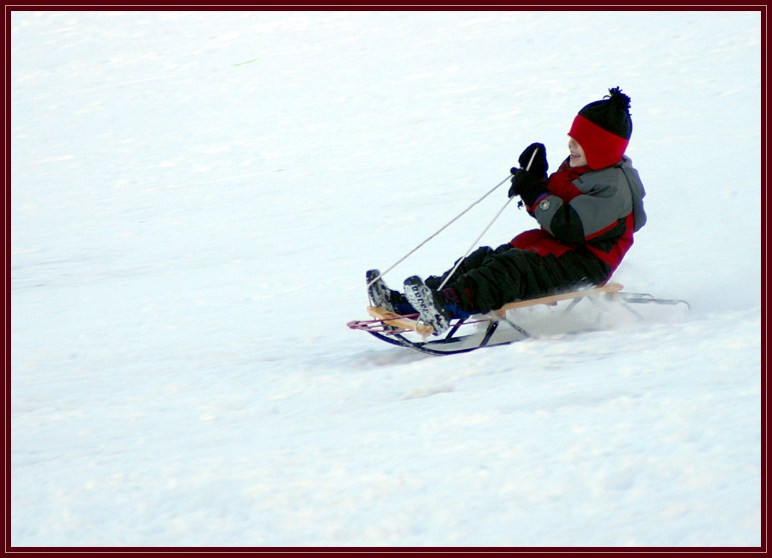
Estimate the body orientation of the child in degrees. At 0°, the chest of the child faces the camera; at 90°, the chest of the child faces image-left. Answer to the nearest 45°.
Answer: approximately 90°

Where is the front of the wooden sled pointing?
to the viewer's left
